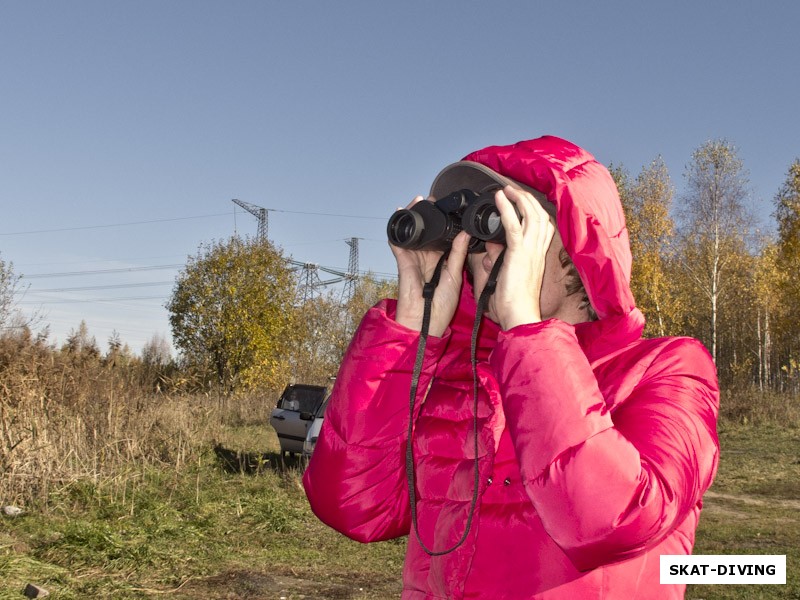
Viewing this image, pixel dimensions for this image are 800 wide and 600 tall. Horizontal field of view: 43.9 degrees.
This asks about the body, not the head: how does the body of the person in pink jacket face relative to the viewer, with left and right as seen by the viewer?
facing the viewer and to the left of the viewer

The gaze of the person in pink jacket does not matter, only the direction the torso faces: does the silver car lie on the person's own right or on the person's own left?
on the person's own right

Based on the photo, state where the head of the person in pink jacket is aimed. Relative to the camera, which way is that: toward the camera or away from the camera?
toward the camera
